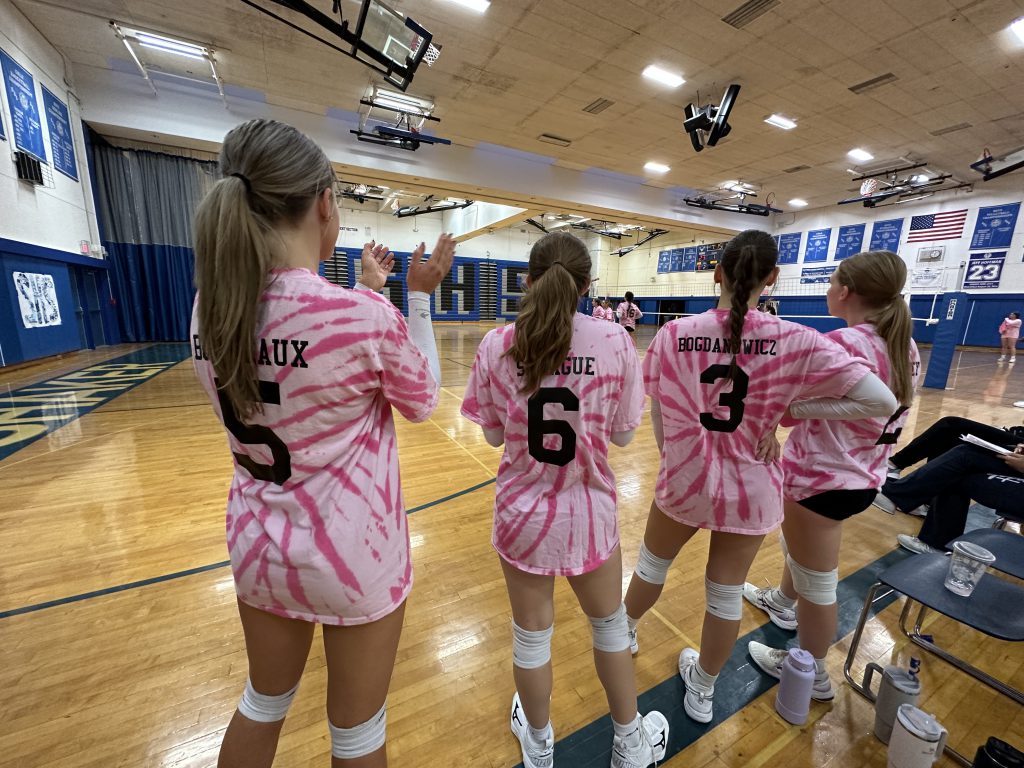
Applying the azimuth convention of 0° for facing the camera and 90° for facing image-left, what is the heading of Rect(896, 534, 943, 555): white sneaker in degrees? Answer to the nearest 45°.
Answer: approximately 90°

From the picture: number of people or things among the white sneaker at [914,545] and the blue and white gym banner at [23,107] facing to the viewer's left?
1

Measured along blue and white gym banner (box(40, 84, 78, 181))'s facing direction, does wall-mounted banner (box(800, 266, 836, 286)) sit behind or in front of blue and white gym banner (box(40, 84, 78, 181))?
in front

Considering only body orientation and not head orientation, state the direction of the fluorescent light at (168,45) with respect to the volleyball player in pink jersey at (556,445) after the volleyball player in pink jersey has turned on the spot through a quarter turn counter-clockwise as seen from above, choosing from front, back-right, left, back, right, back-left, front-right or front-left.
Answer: front-right

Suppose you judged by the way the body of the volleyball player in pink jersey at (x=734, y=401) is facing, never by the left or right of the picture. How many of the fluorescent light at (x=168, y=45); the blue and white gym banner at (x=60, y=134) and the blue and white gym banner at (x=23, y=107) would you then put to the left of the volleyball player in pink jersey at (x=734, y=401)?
3

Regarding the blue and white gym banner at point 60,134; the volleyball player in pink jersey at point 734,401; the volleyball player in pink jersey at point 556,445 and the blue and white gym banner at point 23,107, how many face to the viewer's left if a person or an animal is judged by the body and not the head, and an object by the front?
0

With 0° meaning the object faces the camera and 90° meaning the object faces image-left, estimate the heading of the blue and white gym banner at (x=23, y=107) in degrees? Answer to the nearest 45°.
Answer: approximately 315°

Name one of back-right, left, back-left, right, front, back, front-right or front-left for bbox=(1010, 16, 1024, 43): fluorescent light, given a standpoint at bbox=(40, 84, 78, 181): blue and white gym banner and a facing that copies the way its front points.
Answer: front

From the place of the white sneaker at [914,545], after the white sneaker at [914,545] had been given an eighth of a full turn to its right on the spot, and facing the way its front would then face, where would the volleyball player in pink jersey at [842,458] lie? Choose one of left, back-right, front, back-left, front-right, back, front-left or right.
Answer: back-left

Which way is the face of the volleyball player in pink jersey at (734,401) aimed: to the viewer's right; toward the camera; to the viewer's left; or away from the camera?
away from the camera

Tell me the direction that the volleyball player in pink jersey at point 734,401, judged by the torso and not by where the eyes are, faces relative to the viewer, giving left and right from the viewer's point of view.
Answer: facing away from the viewer

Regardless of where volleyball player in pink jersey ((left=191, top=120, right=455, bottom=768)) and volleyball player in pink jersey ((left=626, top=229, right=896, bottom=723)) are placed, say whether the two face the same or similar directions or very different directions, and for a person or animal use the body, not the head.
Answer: same or similar directions

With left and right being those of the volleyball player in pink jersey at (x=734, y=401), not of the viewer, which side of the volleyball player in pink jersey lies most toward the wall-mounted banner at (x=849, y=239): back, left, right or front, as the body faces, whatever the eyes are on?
front

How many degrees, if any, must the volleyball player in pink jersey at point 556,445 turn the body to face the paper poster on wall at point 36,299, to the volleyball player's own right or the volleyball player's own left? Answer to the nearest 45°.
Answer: approximately 45° to the volleyball player's own left

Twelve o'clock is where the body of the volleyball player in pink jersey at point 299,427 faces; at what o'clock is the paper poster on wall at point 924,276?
The paper poster on wall is roughly at 1 o'clock from the volleyball player in pink jersey.

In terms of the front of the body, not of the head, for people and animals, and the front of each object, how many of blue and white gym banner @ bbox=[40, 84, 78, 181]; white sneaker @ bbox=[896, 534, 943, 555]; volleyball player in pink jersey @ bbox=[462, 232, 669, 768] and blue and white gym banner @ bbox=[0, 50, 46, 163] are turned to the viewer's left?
1

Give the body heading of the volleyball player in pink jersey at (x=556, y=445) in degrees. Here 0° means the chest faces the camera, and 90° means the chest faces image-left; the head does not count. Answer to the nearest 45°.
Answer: approximately 180°

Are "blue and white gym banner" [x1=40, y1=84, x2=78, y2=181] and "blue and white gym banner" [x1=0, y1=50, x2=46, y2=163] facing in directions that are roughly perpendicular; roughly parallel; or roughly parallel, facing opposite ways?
roughly parallel

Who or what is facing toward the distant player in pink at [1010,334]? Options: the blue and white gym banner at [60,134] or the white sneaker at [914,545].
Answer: the blue and white gym banner

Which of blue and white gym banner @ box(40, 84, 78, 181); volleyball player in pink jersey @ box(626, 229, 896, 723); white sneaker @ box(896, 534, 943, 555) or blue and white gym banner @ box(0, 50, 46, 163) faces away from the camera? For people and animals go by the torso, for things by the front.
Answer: the volleyball player in pink jersey
